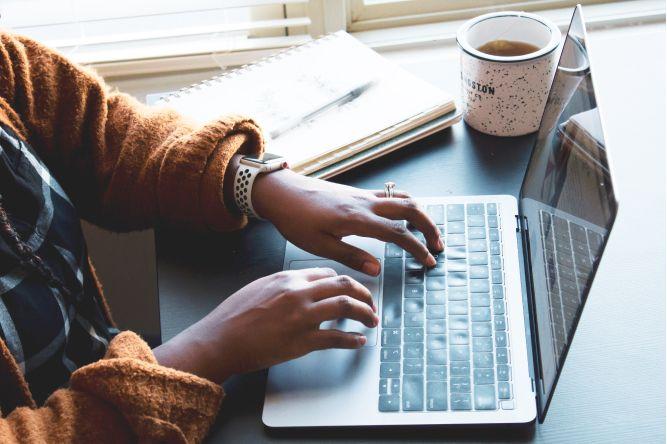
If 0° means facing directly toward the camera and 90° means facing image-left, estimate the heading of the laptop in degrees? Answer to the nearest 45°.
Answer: approximately 90°
